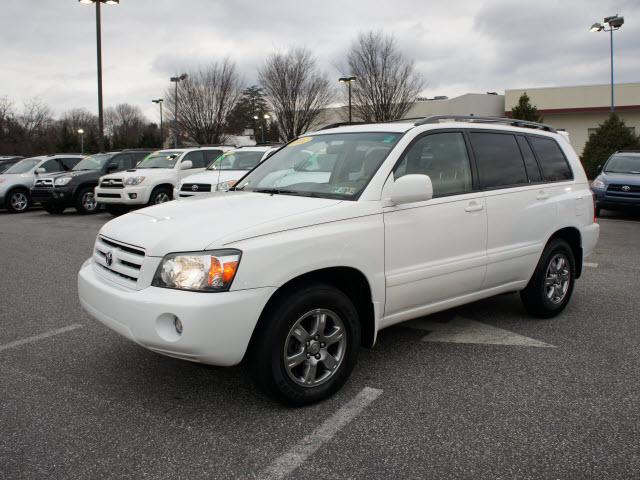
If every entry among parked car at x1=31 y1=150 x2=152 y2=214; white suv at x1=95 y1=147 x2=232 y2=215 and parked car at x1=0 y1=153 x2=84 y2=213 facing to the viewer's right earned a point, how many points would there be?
0

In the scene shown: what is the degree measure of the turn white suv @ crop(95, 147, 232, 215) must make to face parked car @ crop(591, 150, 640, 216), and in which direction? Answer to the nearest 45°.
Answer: approximately 135° to its left

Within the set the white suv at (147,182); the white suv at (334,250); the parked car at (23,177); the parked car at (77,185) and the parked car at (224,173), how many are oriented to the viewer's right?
0

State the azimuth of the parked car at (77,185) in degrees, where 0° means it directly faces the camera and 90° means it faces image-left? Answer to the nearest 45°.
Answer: approximately 45°

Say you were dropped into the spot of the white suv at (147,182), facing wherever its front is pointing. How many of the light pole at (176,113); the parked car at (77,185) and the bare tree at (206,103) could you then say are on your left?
0

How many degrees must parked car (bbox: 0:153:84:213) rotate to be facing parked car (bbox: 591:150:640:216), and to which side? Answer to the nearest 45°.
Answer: approximately 90° to its left

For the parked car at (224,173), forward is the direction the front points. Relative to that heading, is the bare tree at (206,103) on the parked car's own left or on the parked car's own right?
on the parked car's own right

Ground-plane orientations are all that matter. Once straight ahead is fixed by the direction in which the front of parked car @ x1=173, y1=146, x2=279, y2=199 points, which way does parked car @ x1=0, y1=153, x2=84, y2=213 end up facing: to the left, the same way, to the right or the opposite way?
the same way

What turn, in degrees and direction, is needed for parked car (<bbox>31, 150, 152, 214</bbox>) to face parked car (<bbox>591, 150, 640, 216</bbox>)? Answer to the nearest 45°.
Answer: approximately 90° to its left

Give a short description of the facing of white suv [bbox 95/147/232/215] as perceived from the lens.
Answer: facing the viewer and to the left of the viewer

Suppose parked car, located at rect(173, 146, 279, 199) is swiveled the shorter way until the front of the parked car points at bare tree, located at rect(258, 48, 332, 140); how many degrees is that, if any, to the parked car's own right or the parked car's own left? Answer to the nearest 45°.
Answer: approximately 135° to the parked car's own right

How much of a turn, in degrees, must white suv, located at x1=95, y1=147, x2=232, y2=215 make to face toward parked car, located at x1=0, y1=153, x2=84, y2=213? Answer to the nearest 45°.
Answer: approximately 90° to its right

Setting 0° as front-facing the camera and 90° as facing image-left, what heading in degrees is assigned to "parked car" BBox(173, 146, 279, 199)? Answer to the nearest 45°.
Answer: approximately 45°

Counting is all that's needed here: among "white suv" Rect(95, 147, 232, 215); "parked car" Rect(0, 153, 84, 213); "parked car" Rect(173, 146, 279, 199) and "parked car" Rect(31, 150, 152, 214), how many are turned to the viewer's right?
0
